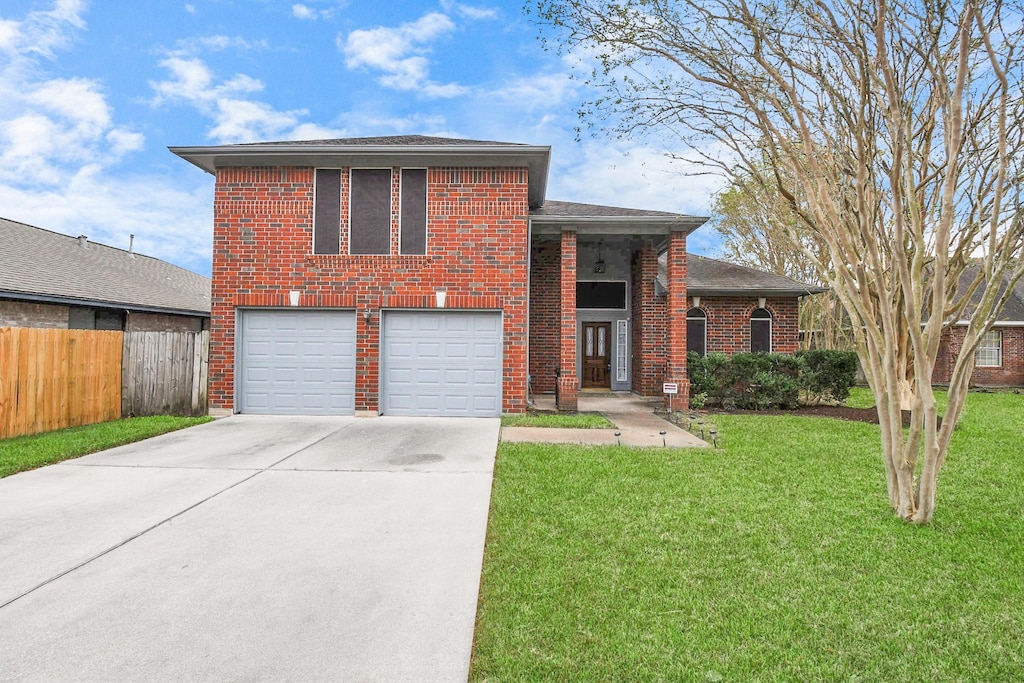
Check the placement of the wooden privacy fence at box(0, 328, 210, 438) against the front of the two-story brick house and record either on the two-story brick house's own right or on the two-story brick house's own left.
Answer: on the two-story brick house's own right

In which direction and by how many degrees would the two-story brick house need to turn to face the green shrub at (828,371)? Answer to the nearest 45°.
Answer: approximately 90° to its left

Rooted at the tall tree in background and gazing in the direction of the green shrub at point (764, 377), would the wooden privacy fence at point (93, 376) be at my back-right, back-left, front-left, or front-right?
front-right

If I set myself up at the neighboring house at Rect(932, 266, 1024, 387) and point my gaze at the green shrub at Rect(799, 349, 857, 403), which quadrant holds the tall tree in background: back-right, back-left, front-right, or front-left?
front-right

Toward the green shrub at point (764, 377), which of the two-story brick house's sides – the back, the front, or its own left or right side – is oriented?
left

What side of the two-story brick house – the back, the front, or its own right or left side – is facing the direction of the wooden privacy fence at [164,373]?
right

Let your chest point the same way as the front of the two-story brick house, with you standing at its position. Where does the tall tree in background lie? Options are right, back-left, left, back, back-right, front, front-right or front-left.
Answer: back-left

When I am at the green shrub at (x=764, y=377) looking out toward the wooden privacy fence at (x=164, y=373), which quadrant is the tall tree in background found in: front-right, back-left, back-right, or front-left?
back-right

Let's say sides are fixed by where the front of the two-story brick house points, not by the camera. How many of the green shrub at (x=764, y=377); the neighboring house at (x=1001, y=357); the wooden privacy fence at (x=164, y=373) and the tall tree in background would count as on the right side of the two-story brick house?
1

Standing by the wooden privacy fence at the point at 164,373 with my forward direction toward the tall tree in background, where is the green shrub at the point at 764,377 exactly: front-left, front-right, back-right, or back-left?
front-right

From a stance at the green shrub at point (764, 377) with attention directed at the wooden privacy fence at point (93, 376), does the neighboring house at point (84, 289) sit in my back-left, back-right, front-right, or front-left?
front-right

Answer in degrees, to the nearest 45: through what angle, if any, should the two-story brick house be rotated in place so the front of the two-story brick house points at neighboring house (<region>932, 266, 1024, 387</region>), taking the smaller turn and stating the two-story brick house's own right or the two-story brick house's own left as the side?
approximately 135° to the two-story brick house's own left

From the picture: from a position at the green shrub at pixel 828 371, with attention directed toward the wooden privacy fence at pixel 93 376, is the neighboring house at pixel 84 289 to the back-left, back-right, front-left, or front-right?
front-right

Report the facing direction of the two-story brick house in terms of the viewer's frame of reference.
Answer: facing the viewer

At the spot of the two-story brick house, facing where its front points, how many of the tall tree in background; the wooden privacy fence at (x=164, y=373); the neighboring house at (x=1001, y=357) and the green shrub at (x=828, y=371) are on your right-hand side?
1
